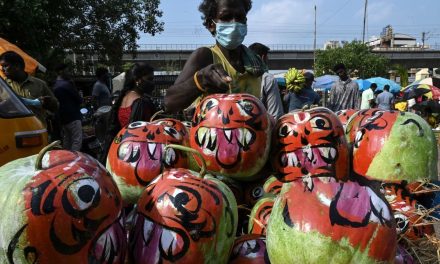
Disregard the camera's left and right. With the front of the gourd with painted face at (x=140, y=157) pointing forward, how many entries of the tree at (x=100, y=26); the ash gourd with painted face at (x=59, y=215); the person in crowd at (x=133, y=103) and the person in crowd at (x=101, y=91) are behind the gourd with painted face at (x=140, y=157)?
3

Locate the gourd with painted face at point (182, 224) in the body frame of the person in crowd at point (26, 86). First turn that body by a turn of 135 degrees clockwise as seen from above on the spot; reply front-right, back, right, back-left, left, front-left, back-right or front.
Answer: back

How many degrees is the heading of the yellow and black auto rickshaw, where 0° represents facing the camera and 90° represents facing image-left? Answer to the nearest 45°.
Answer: approximately 315°

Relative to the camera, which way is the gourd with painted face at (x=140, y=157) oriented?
toward the camera

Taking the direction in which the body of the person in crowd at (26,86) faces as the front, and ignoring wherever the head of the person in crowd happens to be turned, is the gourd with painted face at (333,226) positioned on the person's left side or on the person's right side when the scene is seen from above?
on the person's left side

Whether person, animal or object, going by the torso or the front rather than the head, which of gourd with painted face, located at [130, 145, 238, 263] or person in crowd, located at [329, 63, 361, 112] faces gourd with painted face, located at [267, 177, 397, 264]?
the person in crowd

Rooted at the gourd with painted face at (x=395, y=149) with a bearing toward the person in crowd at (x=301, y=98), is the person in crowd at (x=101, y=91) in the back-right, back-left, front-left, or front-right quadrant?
front-left

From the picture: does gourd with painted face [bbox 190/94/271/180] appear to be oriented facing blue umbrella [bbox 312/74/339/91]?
no

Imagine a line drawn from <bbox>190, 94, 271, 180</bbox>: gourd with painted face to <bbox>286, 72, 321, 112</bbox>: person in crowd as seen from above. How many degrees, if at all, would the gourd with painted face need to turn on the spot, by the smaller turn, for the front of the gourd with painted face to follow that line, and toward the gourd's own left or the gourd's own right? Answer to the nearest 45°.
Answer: approximately 180°

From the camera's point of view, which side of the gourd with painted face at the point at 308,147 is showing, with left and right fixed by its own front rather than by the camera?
front

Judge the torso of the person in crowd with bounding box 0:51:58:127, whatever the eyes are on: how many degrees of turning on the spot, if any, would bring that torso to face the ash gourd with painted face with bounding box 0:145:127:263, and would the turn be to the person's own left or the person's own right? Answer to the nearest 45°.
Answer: approximately 45° to the person's own left

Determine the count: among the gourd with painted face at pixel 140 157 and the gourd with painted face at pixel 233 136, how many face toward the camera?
2

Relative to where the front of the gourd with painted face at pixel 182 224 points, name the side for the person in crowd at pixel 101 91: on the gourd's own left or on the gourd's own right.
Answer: on the gourd's own right

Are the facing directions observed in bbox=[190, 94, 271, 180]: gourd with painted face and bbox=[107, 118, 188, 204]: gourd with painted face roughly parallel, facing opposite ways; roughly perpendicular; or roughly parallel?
roughly parallel
